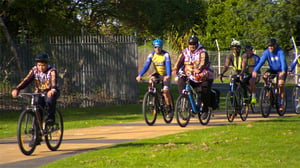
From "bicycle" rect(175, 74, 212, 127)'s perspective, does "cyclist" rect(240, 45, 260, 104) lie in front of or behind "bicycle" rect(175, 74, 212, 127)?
behind

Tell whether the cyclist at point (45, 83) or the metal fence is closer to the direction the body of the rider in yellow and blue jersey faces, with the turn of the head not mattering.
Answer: the cyclist

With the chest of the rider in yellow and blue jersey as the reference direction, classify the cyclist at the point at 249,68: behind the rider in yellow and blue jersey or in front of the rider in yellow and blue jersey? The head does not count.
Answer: behind
